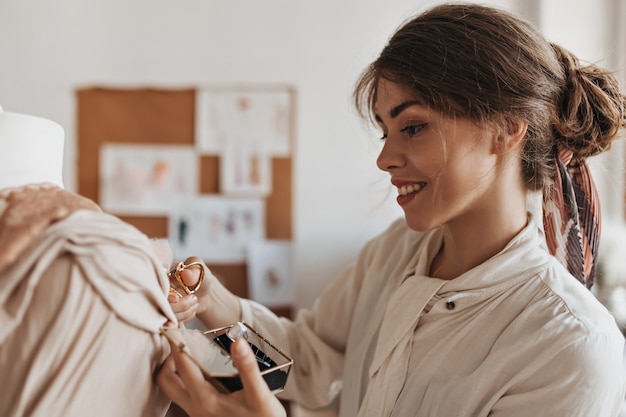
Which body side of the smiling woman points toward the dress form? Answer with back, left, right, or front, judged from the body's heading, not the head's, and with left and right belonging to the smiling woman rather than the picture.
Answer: front

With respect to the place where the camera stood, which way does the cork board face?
facing the viewer

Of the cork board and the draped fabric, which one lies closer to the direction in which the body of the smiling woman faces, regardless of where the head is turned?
the draped fabric

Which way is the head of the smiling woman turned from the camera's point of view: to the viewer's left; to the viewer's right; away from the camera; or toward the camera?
to the viewer's left

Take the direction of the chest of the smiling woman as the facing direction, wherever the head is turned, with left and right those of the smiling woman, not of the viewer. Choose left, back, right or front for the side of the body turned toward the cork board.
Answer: right

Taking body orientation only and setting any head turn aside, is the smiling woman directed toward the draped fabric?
yes

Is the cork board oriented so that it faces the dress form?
yes

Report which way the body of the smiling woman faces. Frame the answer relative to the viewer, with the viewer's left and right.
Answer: facing the viewer and to the left of the viewer

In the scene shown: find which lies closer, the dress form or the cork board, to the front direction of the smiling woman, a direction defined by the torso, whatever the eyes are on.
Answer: the dress form

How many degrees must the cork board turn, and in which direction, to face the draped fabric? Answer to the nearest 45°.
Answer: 0° — it already faces it
